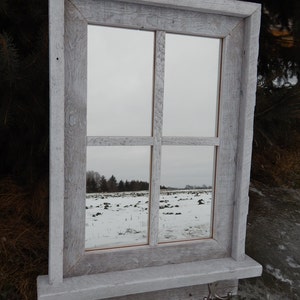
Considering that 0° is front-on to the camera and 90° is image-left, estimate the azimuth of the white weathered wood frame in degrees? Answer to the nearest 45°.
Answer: approximately 315°
